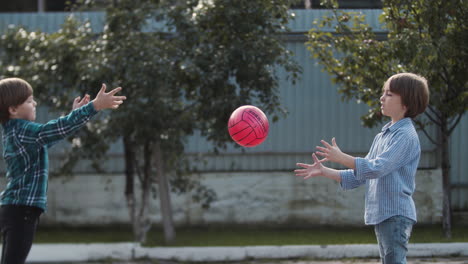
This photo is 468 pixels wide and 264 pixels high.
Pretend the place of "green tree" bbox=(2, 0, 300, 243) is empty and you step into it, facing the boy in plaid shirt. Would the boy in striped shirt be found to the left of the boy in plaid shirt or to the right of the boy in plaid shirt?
left

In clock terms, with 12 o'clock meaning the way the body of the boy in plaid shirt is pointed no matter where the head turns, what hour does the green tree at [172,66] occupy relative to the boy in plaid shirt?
The green tree is roughly at 10 o'clock from the boy in plaid shirt.

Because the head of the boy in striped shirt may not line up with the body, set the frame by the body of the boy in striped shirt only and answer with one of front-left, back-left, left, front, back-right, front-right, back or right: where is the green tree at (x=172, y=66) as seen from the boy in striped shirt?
front-right

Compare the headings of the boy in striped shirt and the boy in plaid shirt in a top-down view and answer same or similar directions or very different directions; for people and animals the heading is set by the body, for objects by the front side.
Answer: very different directions

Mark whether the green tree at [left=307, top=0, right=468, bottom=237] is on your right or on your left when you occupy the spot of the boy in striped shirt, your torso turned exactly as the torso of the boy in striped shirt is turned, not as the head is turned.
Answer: on your right

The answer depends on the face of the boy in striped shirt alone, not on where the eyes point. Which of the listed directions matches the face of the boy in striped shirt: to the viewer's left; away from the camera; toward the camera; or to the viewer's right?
to the viewer's left

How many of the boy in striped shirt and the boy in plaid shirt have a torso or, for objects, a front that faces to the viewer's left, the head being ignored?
1

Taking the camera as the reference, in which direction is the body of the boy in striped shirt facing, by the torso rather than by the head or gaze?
to the viewer's left

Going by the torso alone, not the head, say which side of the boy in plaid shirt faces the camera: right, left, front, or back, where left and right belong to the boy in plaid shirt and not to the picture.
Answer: right

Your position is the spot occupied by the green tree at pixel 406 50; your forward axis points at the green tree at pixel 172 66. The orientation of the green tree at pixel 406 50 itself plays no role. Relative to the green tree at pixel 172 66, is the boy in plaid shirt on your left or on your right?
left

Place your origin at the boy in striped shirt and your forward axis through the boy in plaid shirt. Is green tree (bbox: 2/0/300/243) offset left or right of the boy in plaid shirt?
right

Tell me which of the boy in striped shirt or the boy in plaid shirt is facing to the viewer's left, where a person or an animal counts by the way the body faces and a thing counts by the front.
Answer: the boy in striped shirt

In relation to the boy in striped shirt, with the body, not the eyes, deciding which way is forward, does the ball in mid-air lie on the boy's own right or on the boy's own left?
on the boy's own right
